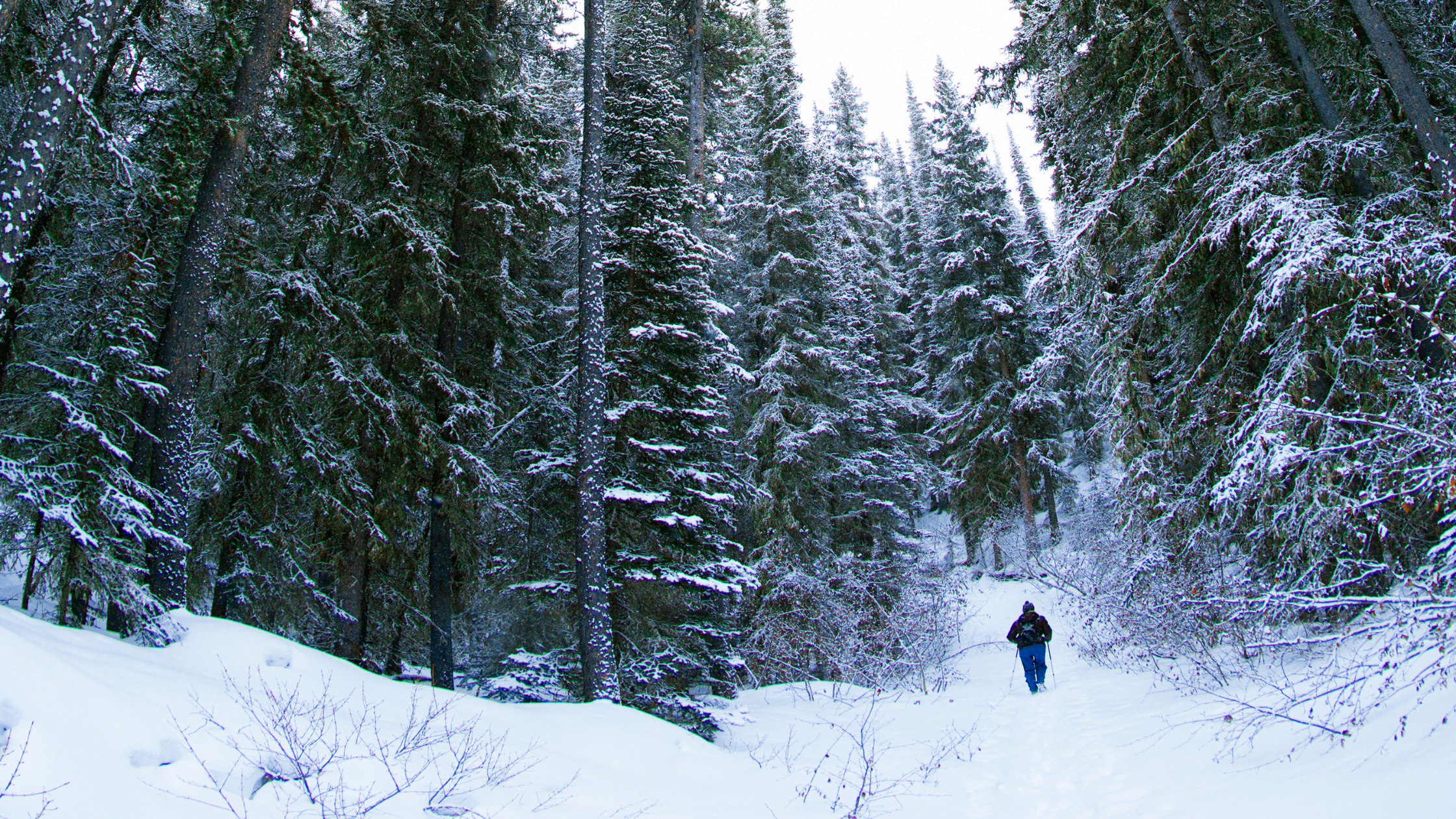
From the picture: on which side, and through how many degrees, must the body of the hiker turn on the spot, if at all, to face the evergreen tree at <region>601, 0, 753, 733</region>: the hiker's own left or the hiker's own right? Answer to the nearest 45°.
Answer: approximately 135° to the hiker's own left

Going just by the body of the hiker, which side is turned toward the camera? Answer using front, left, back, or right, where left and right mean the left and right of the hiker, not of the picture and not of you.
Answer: back

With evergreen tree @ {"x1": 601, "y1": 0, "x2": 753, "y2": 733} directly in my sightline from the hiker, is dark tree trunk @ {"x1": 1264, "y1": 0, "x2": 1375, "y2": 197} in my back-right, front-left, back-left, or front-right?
back-left
